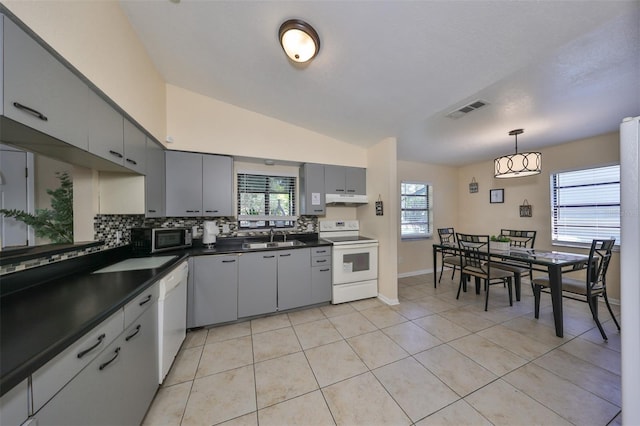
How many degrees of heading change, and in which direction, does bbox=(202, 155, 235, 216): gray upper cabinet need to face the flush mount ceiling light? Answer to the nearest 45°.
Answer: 0° — it already faces it

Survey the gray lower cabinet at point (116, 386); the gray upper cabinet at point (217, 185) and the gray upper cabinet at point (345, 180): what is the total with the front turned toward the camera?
2

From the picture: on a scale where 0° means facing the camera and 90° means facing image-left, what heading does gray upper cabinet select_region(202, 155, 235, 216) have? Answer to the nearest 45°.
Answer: approximately 0°

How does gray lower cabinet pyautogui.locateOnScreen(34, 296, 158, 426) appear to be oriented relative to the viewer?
to the viewer's right

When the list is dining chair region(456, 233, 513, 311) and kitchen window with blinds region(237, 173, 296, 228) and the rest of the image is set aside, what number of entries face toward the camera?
1

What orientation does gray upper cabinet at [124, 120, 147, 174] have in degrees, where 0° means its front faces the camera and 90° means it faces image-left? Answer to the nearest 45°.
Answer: approximately 270°

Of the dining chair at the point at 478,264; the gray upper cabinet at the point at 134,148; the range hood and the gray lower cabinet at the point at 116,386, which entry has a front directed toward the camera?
the range hood
